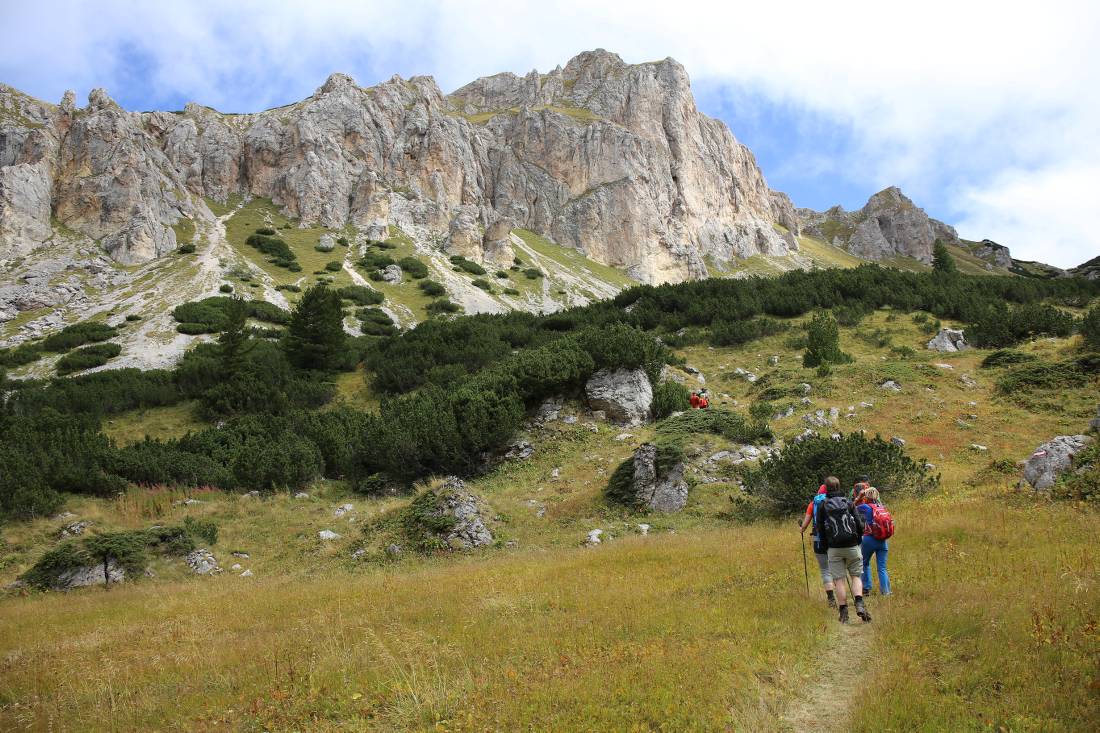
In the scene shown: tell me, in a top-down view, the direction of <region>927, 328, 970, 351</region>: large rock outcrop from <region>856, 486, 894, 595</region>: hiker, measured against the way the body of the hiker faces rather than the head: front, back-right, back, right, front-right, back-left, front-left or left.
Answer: front-right

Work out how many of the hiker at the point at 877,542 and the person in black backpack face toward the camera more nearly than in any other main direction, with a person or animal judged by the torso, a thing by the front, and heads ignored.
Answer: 0

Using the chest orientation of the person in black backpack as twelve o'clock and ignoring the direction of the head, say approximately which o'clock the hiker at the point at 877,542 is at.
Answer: The hiker is roughly at 1 o'clock from the person in black backpack.

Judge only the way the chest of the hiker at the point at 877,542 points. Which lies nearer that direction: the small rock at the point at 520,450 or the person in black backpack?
the small rock

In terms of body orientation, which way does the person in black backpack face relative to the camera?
away from the camera

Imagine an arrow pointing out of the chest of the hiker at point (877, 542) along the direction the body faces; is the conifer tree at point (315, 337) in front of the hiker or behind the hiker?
in front

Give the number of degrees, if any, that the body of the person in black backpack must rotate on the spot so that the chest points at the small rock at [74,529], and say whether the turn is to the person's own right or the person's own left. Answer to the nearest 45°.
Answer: approximately 90° to the person's own left

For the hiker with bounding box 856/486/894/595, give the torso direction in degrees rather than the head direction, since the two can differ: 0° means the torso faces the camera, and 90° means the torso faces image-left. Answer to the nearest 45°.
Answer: approximately 135°

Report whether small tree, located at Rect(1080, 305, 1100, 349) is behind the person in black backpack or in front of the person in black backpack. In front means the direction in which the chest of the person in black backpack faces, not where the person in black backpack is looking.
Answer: in front

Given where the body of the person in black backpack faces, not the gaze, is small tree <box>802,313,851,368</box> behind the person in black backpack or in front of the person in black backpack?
in front
